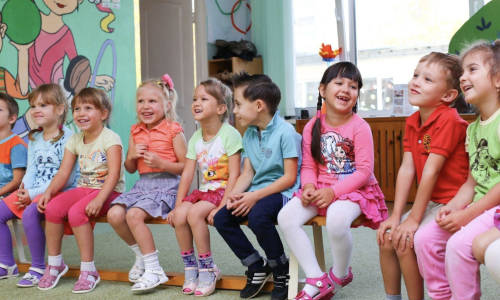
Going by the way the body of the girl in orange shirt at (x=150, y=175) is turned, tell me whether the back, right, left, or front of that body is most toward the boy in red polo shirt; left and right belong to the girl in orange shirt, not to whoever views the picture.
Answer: left

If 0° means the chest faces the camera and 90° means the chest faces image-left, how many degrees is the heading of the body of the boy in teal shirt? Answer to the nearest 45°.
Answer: approximately 45°

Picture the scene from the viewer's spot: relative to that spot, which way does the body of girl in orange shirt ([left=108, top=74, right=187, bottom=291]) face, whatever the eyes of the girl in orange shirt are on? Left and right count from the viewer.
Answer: facing the viewer and to the left of the viewer

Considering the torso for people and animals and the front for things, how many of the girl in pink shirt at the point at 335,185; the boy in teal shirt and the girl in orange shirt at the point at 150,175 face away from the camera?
0

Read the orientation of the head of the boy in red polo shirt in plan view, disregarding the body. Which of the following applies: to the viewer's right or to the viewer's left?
to the viewer's left

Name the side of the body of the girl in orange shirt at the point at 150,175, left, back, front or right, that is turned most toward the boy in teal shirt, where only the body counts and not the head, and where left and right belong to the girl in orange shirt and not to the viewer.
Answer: left

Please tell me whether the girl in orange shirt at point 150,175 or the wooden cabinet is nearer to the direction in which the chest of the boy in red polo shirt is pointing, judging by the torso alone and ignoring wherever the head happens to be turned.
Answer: the girl in orange shirt

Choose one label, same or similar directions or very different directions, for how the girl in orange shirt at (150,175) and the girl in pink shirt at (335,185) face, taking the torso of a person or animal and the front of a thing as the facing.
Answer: same or similar directions

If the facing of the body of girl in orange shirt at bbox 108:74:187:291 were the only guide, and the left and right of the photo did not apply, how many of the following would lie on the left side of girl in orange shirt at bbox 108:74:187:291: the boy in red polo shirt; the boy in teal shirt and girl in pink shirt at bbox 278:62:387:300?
3

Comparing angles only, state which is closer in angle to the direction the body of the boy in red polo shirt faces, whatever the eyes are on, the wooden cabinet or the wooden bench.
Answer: the wooden bench

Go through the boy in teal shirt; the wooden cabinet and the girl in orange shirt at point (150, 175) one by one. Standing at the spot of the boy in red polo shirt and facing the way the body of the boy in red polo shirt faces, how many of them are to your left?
0

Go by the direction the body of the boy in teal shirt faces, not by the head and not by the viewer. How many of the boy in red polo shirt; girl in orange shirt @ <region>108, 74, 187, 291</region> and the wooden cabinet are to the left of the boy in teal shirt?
1

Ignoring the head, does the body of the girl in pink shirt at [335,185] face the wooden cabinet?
no

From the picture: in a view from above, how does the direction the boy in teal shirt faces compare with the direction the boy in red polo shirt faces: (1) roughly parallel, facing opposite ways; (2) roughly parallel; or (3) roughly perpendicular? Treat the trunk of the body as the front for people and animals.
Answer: roughly parallel
